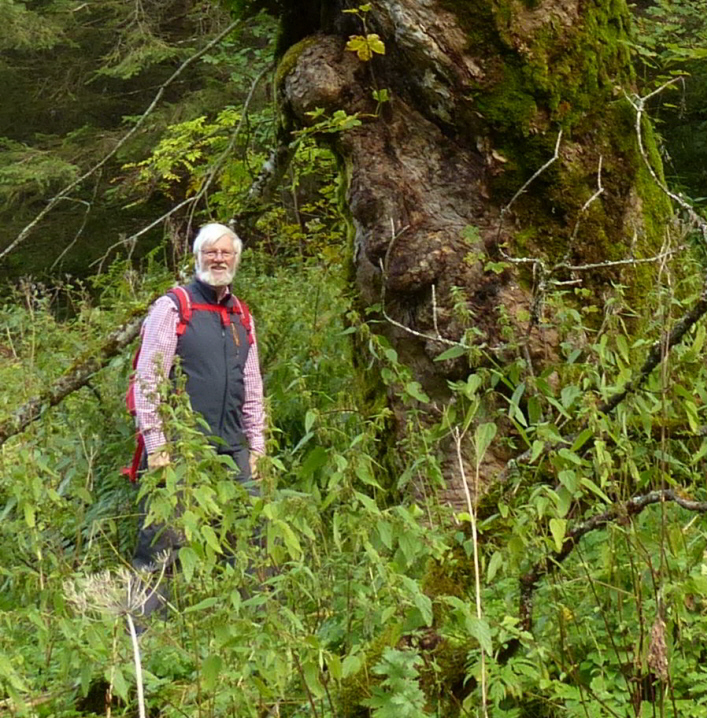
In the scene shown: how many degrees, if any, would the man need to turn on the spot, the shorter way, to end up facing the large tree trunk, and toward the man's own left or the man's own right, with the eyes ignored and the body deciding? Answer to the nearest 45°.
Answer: approximately 45° to the man's own left

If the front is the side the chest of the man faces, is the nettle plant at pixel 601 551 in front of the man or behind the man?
in front

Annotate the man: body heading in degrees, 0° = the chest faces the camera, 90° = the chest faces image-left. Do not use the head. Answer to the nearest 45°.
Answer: approximately 315°

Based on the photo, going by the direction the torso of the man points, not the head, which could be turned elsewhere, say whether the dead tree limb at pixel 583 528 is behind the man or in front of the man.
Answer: in front
